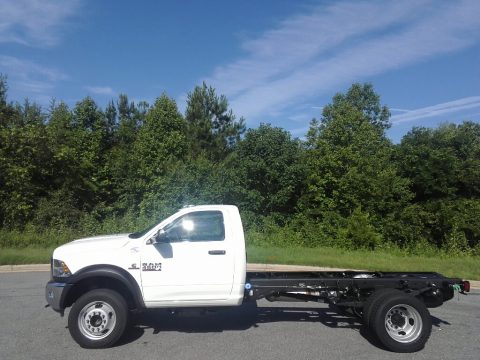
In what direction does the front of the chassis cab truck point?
to the viewer's left

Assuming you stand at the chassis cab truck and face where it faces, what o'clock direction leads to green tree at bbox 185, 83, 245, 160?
The green tree is roughly at 3 o'clock from the chassis cab truck.

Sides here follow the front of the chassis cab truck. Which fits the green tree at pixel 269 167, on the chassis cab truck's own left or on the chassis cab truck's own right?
on the chassis cab truck's own right

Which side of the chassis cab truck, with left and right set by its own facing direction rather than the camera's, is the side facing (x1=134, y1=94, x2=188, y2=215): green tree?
right

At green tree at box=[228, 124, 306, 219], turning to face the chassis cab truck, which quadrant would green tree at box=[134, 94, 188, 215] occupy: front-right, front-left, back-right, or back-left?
back-right

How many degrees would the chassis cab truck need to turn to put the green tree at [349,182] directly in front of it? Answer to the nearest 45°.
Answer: approximately 90° to its right
